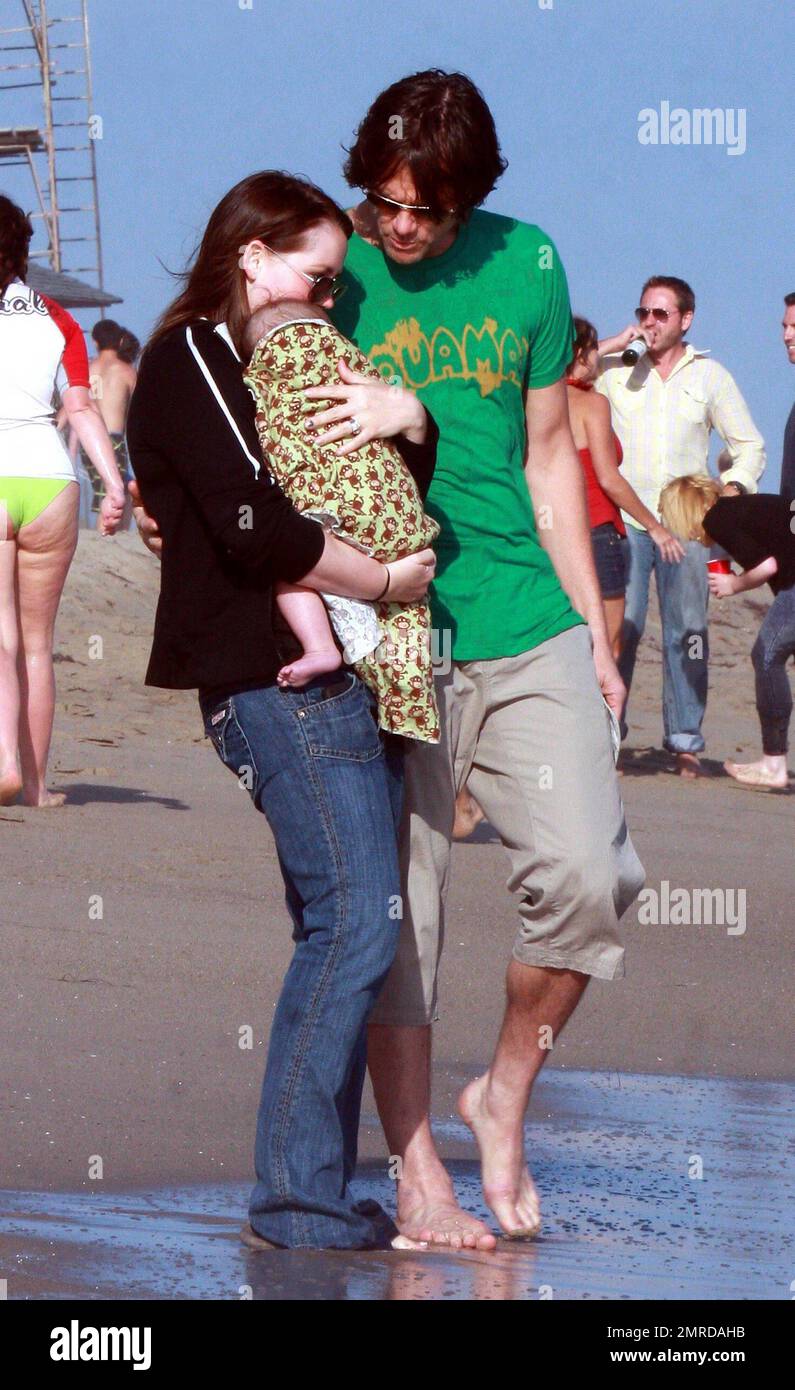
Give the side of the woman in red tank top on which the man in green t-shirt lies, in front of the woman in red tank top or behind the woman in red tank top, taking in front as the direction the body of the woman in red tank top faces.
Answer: behind

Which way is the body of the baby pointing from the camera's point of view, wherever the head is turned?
to the viewer's left

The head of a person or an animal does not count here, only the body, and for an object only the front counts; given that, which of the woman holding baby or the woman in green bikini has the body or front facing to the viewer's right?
the woman holding baby

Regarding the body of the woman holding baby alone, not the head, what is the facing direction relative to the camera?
to the viewer's right

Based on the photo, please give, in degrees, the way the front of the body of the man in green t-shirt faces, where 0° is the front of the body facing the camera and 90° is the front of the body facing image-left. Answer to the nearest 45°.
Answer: approximately 45°

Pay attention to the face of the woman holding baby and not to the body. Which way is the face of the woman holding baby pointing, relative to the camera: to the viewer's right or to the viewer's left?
to the viewer's right

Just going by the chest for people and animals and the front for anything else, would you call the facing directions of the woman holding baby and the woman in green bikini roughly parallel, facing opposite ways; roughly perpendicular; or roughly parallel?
roughly perpendicular

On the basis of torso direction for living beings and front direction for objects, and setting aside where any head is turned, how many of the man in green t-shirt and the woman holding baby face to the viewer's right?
1

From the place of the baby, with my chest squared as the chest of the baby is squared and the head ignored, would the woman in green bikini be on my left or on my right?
on my right

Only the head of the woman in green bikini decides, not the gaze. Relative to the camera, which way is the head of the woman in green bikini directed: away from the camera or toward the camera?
away from the camera

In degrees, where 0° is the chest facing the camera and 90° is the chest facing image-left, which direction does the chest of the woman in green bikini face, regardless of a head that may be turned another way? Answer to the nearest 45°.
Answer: approximately 180°

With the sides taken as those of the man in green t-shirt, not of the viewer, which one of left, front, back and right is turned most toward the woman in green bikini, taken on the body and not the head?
back

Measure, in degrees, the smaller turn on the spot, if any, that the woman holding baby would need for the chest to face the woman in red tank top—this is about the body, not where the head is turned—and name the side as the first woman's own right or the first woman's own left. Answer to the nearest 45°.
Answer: approximately 90° to the first woman's own left

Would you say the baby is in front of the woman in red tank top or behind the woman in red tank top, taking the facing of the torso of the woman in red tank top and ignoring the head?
behind
